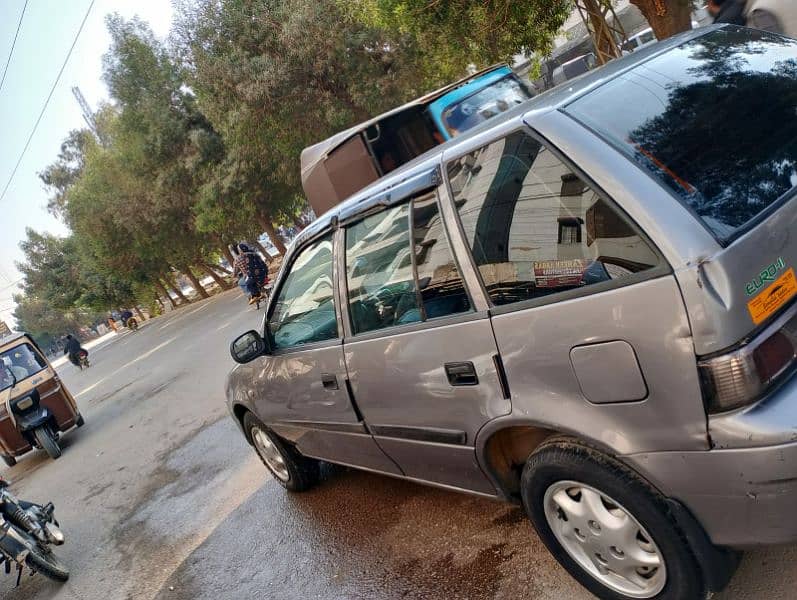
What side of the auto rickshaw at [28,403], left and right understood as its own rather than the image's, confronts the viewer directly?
front

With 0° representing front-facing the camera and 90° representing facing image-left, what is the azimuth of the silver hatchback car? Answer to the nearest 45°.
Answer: approximately 135°

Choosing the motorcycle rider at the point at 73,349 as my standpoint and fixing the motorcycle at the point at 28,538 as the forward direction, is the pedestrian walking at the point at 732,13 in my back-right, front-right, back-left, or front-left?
front-left

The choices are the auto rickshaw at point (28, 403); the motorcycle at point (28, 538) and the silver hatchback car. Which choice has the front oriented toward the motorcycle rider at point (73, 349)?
the silver hatchback car

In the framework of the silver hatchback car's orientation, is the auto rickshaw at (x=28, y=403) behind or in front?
in front

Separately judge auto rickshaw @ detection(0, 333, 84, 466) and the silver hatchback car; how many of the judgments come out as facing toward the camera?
1

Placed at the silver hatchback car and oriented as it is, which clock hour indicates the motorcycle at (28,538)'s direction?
The motorcycle is roughly at 11 o'clock from the silver hatchback car.

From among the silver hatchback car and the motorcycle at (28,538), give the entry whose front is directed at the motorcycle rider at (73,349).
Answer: the silver hatchback car

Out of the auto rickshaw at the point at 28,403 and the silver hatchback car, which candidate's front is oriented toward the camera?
the auto rickshaw

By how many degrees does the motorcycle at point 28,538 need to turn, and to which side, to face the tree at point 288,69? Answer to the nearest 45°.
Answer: approximately 45° to its right

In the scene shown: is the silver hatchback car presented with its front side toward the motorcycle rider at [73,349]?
yes
